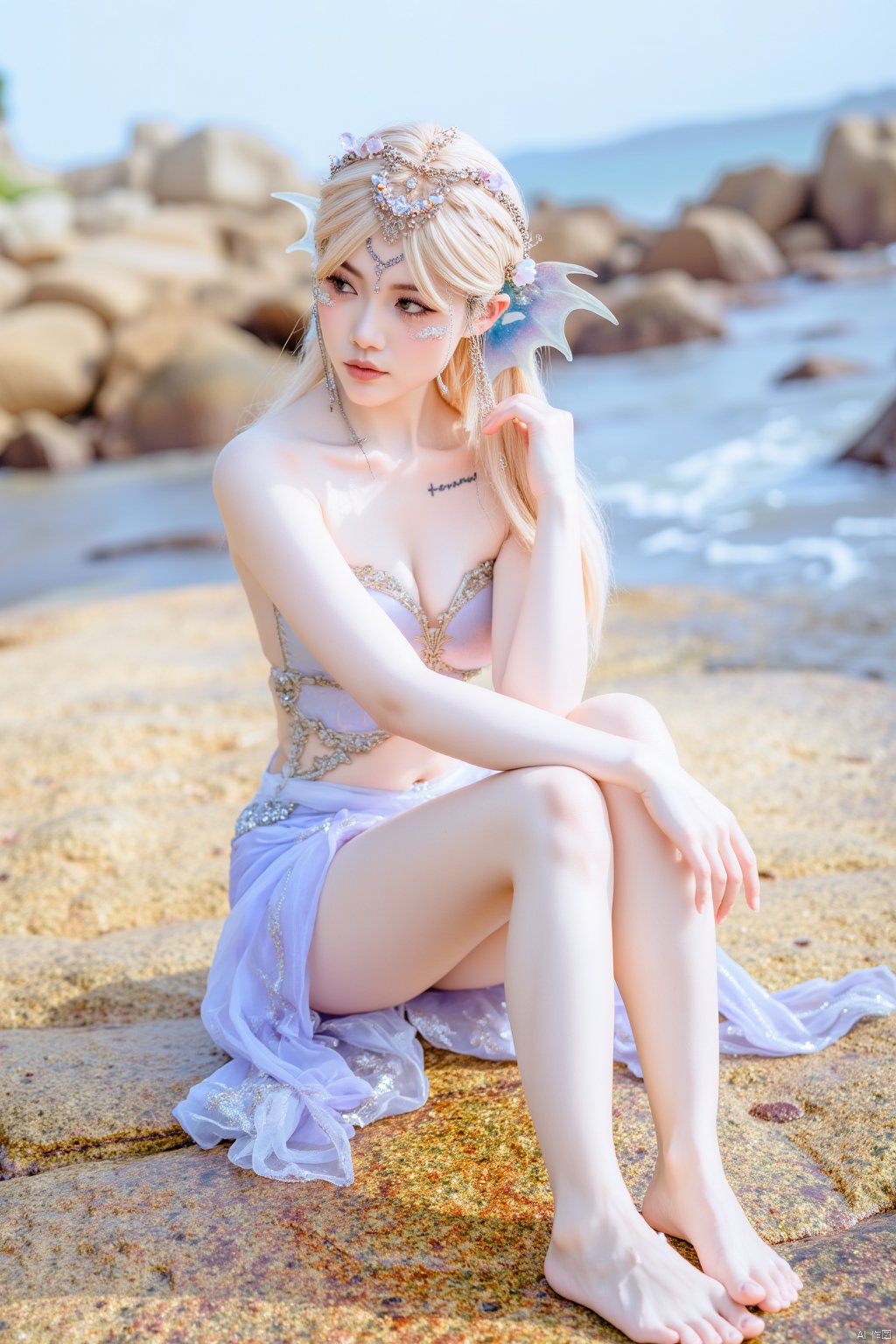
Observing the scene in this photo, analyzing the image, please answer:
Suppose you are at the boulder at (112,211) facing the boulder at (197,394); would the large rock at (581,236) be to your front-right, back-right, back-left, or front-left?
front-left

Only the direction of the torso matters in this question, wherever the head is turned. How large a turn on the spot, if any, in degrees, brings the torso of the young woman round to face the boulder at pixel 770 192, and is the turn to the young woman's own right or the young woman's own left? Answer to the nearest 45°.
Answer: approximately 135° to the young woman's own left

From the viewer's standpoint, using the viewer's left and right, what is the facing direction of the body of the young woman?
facing the viewer and to the right of the viewer

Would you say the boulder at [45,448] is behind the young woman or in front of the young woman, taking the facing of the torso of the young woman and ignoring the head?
behind

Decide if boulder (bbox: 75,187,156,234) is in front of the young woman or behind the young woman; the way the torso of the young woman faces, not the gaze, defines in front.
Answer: behind

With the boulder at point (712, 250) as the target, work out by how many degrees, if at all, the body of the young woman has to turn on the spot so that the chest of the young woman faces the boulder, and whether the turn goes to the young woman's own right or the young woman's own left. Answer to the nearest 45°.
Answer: approximately 135° to the young woman's own left

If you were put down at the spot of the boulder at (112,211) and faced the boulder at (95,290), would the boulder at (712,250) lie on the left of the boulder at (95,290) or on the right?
left

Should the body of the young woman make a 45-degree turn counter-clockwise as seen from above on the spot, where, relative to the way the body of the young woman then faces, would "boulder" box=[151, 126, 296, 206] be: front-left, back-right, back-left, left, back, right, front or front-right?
left

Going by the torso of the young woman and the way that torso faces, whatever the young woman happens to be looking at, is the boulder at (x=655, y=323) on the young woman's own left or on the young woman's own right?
on the young woman's own left

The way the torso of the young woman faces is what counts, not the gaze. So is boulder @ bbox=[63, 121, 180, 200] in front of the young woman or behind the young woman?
behind

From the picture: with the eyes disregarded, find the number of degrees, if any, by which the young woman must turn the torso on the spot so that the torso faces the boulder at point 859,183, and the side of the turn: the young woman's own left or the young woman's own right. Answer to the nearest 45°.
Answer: approximately 135° to the young woman's own left
